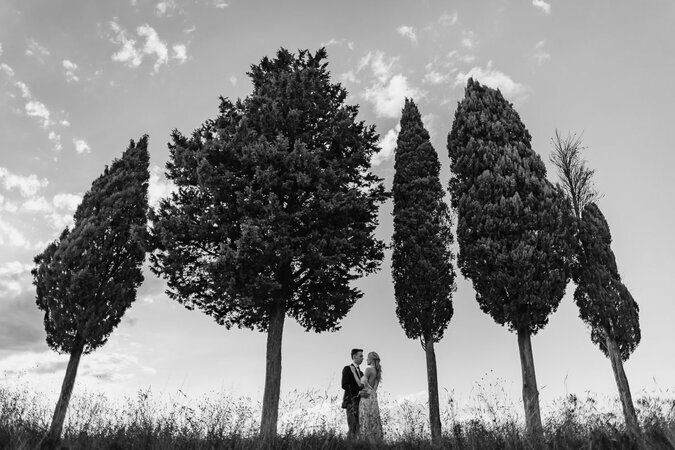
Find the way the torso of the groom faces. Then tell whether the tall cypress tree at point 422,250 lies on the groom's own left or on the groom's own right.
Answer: on the groom's own left

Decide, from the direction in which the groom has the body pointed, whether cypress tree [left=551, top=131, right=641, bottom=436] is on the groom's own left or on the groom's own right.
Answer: on the groom's own left

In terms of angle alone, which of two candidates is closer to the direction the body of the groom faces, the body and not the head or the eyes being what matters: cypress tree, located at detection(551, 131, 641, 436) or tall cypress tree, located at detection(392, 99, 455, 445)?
the cypress tree

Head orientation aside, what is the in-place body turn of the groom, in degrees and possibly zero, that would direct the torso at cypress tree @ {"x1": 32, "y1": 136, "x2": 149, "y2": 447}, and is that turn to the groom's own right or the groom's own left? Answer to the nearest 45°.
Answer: approximately 180°

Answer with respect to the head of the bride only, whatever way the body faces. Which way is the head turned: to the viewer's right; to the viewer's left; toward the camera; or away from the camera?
to the viewer's left

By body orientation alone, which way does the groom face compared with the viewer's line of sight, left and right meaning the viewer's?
facing the viewer and to the right of the viewer
